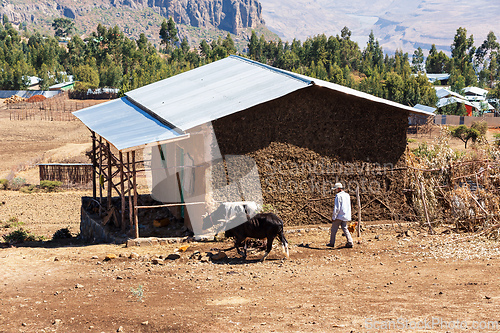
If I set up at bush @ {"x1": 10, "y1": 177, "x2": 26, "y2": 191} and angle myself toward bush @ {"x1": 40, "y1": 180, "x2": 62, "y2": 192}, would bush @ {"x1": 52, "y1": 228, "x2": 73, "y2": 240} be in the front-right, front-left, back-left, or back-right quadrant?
front-right

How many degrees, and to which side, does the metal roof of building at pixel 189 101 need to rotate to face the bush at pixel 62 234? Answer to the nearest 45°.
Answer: approximately 45° to its right

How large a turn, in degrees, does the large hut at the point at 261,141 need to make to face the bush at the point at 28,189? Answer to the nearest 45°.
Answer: approximately 90° to its right

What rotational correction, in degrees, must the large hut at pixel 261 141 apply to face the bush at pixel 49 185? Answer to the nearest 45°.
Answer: approximately 90° to its right

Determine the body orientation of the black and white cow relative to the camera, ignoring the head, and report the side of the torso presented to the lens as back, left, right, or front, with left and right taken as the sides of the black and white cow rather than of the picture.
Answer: left

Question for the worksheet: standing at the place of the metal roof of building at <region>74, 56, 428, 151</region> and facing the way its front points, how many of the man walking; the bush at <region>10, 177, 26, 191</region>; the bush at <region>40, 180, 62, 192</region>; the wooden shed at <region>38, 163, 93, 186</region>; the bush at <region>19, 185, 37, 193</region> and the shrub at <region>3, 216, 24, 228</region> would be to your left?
1

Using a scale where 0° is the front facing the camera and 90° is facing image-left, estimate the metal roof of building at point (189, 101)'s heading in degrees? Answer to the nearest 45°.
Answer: approximately 45°
